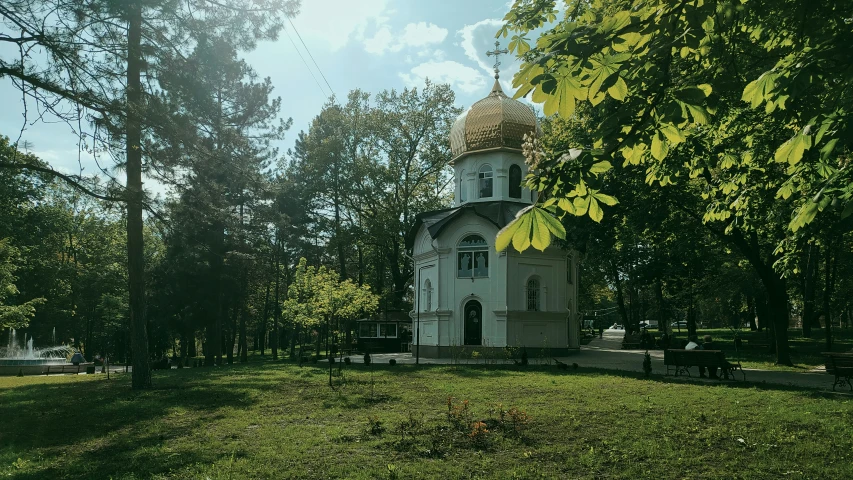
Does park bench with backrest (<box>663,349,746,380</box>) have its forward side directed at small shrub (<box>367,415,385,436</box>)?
no

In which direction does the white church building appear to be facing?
toward the camera

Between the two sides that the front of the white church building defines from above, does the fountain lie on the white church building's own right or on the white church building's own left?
on the white church building's own right

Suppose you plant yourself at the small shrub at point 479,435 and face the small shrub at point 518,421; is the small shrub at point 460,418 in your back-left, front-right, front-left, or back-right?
front-left

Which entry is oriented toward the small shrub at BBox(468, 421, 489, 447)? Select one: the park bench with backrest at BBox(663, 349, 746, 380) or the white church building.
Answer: the white church building

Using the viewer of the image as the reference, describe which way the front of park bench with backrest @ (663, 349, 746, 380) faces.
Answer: facing away from the viewer and to the right of the viewer

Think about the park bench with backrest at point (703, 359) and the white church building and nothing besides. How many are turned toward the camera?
1

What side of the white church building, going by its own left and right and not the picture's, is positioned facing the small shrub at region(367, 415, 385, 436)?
front

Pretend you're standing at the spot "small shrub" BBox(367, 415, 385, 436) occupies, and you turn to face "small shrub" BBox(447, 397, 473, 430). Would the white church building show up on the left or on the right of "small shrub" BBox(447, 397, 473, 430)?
left

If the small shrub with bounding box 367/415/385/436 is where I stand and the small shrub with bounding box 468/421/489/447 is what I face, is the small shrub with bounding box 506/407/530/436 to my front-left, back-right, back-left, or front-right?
front-left

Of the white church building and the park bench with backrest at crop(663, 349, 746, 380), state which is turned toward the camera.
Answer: the white church building

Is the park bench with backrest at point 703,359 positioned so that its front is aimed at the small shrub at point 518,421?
no
